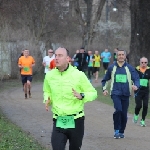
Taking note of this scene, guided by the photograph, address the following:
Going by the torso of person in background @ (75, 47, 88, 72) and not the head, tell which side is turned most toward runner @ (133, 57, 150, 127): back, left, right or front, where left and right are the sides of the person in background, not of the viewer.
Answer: front

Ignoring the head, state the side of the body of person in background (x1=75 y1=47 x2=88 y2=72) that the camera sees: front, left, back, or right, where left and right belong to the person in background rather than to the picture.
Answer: front

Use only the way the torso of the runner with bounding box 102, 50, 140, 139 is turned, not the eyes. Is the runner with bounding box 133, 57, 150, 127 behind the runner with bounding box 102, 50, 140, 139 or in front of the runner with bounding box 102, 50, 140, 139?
behind

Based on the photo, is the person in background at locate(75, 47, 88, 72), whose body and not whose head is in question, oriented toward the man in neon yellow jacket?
yes

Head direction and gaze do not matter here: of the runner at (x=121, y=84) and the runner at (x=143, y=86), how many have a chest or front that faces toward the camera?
2

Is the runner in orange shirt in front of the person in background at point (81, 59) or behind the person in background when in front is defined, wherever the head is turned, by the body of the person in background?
in front

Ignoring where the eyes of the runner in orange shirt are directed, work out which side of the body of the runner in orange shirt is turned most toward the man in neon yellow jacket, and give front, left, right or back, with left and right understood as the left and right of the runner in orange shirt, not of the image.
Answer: front
